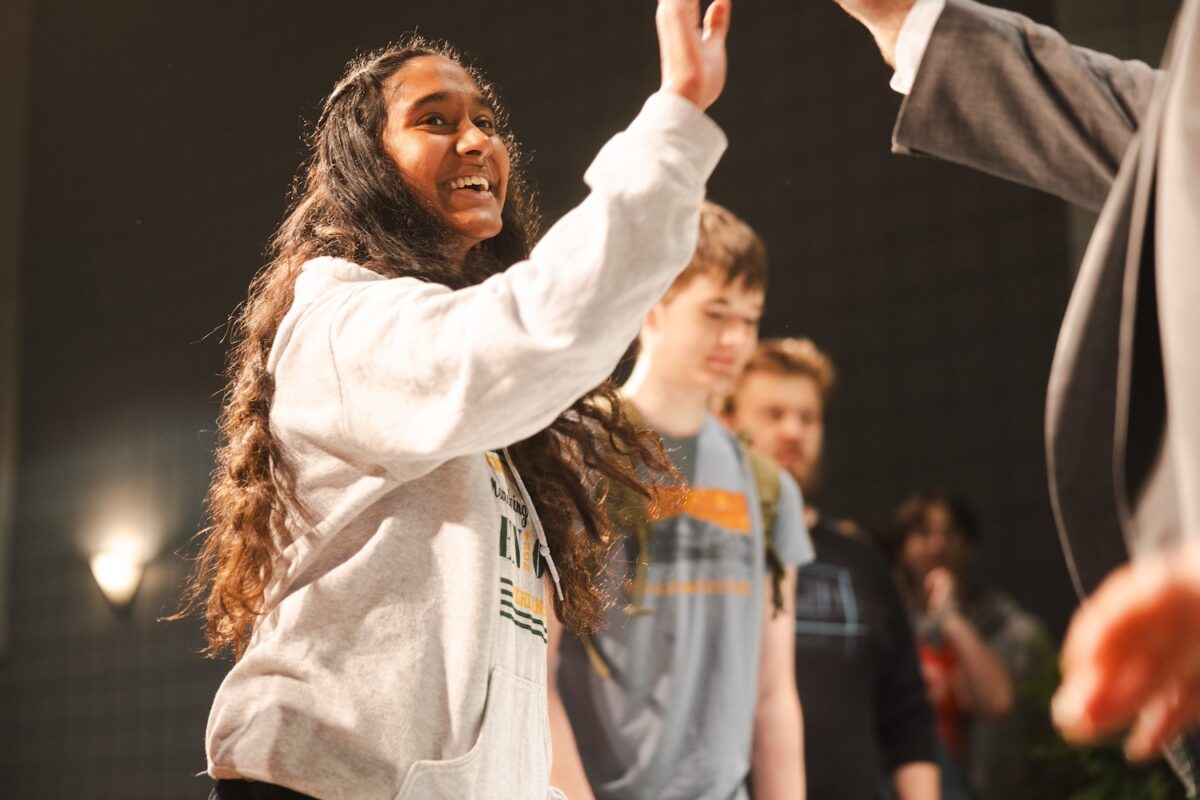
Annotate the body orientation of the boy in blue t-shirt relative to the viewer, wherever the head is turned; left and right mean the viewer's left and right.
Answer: facing the viewer and to the right of the viewer

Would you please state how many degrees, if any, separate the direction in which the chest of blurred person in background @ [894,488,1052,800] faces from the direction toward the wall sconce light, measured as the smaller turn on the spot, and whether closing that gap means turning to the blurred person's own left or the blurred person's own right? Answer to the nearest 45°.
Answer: approximately 90° to the blurred person's own right

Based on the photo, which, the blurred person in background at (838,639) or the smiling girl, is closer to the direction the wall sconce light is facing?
the smiling girl

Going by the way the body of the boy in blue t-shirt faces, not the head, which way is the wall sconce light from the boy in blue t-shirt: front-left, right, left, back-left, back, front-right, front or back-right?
back-right

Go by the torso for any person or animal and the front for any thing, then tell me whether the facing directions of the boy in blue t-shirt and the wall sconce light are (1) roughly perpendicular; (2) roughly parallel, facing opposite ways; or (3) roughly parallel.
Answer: roughly parallel

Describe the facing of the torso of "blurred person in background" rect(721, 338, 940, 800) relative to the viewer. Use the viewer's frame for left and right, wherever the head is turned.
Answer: facing the viewer

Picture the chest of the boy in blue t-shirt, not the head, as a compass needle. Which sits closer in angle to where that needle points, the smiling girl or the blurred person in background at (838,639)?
the smiling girl

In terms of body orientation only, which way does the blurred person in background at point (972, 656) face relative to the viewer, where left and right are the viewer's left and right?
facing the viewer and to the left of the viewer

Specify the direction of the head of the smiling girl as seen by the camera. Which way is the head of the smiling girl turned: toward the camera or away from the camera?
toward the camera

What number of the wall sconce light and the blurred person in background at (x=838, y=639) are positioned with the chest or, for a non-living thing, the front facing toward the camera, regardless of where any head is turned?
2

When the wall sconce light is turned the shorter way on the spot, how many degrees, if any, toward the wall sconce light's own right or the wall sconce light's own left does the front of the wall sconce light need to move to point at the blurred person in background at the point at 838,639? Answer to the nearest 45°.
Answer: approximately 90° to the wall sconce light's own left

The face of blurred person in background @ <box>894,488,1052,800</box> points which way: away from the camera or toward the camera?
toward the camera

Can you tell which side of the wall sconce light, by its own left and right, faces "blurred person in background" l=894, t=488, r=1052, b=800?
left

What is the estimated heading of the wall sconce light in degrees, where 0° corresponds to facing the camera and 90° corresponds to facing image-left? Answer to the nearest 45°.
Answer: approximately 0°

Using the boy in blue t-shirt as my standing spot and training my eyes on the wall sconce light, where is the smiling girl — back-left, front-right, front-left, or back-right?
back-left
